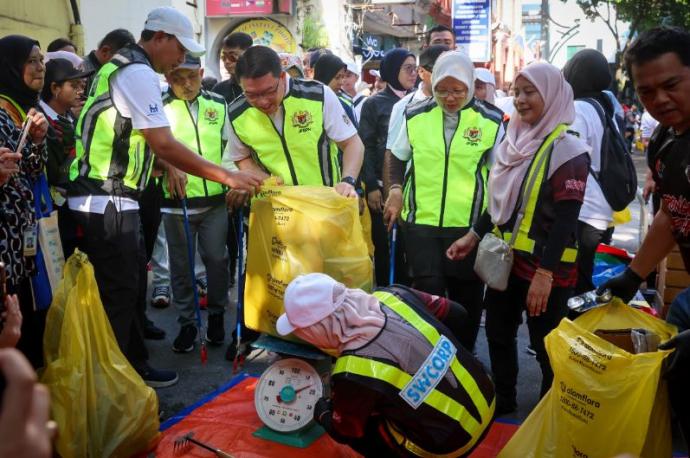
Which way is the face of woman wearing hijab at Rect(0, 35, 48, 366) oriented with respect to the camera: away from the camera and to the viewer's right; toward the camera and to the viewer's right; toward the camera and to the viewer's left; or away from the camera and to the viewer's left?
toward the camera and to the viewer's right

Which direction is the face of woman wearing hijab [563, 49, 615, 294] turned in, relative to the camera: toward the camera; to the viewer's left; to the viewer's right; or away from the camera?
away from the camera

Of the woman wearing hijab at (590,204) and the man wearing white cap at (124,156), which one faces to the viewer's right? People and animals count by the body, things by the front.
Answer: the man wearing white cap

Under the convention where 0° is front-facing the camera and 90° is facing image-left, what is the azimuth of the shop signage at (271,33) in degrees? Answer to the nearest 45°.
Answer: approximately 0°

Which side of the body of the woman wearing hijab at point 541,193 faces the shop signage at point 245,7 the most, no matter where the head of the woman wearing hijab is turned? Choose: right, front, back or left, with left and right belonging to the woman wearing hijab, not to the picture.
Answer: right

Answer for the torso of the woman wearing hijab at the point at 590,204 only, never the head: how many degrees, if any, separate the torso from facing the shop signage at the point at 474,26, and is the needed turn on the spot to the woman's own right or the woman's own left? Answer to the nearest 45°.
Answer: approximately 45° to the woman's own right

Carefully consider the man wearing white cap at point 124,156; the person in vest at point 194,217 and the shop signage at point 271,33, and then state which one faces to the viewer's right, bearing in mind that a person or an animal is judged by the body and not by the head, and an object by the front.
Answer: the man wearing white cap

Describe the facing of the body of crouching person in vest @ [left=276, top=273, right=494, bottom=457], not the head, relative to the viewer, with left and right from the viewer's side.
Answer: facing away from the viewer and to the left of the viewer

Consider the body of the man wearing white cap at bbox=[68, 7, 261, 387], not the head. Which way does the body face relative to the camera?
to the viewer's right

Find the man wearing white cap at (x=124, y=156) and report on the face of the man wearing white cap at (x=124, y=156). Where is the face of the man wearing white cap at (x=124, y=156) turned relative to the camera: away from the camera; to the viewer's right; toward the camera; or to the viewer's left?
to the viewer's right
